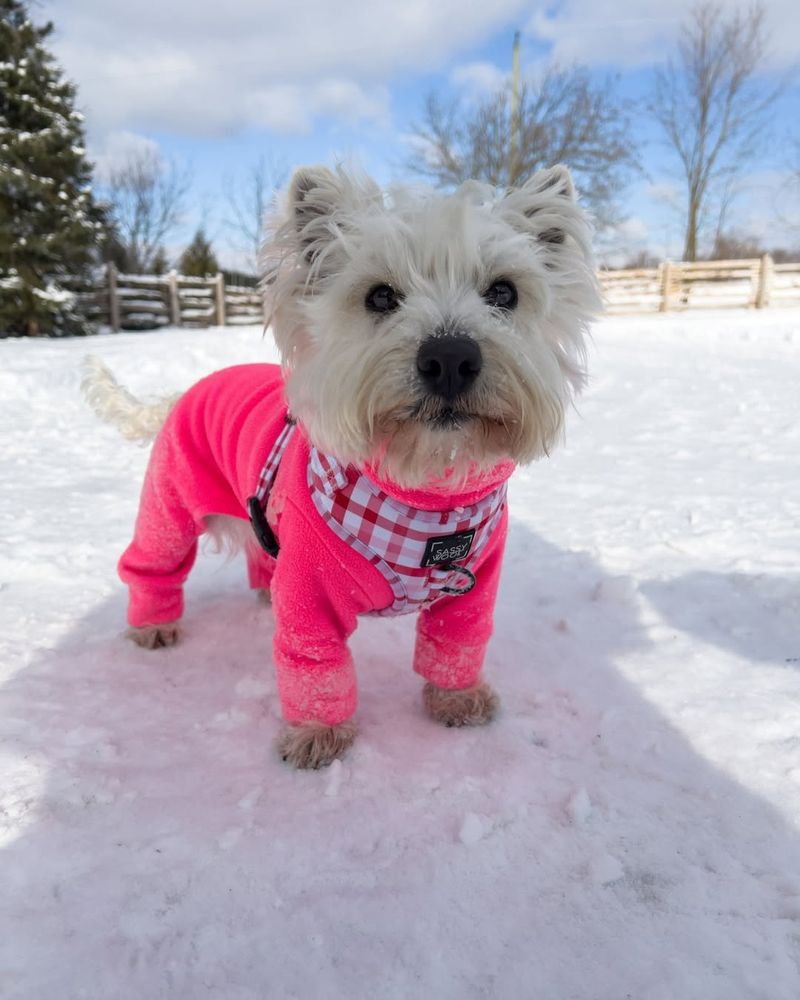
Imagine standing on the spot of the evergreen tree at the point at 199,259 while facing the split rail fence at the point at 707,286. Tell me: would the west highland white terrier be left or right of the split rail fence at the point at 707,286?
right

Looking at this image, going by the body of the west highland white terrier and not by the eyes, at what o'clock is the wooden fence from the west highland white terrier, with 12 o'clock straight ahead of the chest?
The wooden fence is roughly at 7 o'clock from the west highland white terrier.

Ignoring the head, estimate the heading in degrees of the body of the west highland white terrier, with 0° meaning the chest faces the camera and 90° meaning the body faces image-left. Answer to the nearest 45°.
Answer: approximately 315°

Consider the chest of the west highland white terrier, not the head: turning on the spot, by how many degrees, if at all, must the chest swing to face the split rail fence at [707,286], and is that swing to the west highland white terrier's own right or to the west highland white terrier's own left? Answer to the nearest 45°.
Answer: approximately 90° to the west highland white terrier's own left

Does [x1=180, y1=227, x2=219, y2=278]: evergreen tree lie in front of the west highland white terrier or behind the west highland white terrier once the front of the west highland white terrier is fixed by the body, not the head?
behind

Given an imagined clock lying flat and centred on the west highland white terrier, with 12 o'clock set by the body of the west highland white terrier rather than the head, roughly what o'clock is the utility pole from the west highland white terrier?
The utility pole is roughly at 8 o'clock from the west highland white terrier.

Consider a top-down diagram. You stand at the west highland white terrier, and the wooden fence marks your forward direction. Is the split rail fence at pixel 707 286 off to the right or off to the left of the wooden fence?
right
